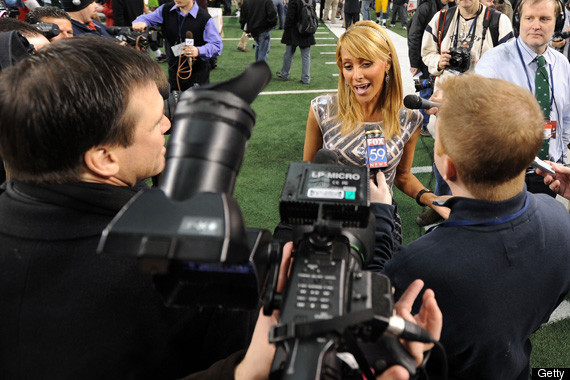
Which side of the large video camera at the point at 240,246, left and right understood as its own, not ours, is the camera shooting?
back

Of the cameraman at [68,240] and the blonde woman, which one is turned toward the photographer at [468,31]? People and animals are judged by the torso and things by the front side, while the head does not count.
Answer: the cameraman

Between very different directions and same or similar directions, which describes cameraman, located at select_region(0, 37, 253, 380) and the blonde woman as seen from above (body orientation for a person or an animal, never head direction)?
very different directions

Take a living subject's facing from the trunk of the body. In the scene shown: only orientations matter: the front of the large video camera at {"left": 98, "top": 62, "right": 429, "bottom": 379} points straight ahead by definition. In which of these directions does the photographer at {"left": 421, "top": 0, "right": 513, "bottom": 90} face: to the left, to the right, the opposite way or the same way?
the opposite way

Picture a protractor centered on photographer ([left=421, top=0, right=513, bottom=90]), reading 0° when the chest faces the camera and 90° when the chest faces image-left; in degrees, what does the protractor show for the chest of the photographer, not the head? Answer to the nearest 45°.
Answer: approximately 0°

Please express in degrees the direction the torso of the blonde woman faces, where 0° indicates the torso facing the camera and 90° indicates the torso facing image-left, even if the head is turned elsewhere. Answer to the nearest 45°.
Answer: approximately 0°

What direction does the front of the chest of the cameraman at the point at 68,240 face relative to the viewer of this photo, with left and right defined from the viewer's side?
facing away from the viewer and to the right of the viewer

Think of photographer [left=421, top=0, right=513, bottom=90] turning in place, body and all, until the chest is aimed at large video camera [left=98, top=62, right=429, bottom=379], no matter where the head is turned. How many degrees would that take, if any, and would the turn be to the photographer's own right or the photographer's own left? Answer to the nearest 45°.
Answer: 0° — they already face it

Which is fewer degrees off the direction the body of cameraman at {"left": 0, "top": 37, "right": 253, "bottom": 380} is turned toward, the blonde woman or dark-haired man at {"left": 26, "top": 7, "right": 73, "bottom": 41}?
the blonde woman

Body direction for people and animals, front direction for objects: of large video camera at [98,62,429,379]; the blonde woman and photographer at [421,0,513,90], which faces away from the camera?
the large video camera

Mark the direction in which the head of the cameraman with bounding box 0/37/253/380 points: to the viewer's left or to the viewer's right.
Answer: to the viewer's right
